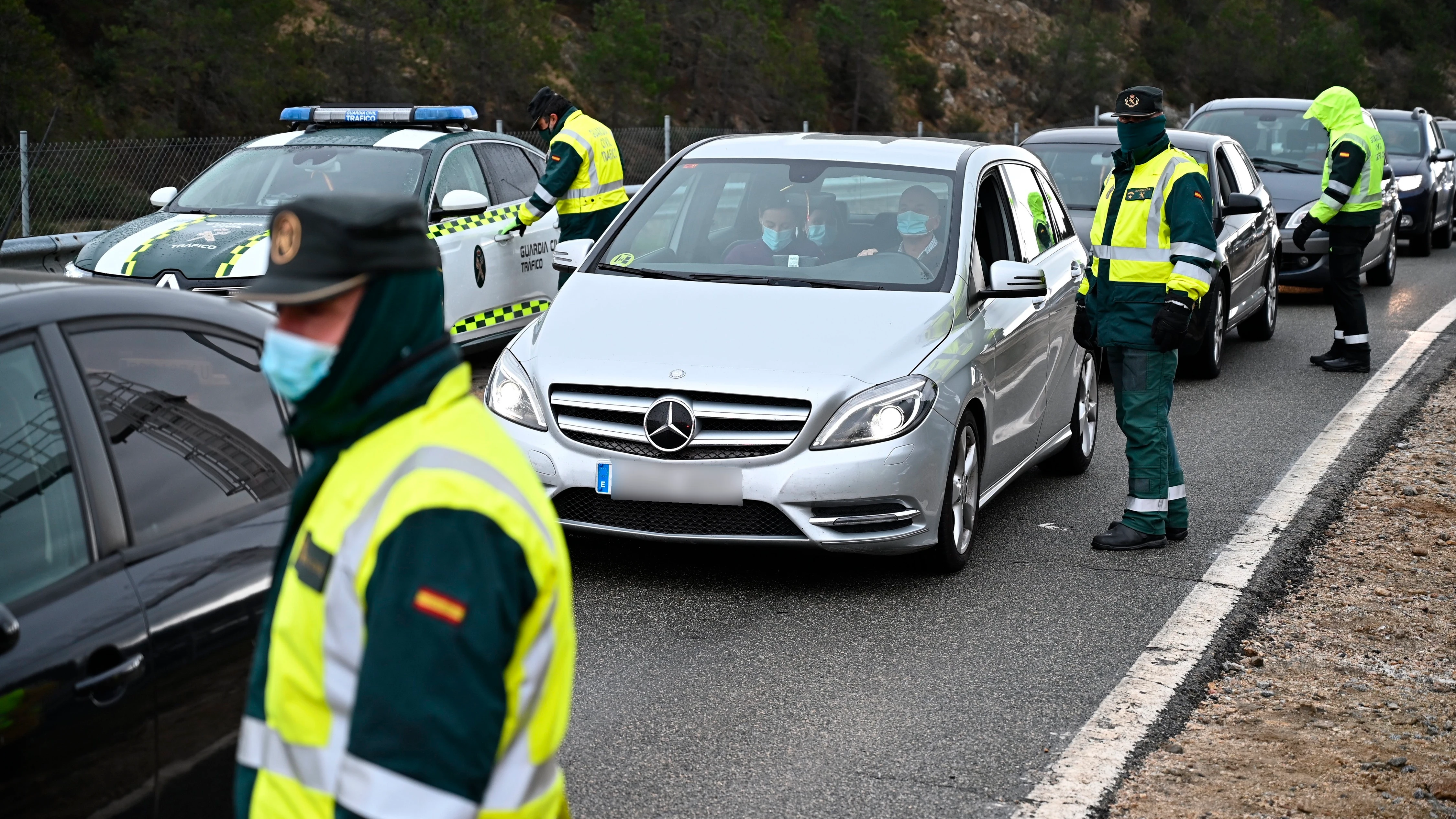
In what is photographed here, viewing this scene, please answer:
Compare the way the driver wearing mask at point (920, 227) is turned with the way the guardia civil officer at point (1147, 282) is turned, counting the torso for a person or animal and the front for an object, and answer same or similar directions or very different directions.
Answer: same or similar directions

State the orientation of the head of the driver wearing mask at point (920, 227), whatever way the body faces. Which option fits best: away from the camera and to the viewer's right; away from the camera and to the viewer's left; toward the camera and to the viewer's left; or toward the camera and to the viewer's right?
toward the camera and to the viewer's left

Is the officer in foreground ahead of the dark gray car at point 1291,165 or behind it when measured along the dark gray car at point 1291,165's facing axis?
ahead

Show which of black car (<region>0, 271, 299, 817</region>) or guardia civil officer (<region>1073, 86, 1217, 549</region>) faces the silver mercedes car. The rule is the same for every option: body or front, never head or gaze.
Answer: the guardia civil officer

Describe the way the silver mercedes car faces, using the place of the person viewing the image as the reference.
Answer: facing the viewer and to the left of the viewer

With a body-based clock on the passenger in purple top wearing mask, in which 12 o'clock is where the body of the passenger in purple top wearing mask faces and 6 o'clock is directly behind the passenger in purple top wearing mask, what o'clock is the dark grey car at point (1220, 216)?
The dark grey car is roughly at 7 o'clock from the passenger in purple top wearing mask.

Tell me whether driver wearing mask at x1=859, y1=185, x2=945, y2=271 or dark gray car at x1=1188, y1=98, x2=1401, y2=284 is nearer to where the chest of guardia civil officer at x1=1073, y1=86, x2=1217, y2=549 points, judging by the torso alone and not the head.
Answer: the driver wearing mask

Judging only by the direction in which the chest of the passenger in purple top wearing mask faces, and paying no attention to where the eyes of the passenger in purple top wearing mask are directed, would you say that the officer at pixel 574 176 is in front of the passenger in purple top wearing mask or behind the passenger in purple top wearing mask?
behind

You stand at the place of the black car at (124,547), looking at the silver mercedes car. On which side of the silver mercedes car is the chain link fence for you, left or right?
left

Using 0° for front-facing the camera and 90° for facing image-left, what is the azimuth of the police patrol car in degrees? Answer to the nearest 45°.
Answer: approximately 45°

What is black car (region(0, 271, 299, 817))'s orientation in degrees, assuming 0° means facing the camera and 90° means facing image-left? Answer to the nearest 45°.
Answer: approximately 45°

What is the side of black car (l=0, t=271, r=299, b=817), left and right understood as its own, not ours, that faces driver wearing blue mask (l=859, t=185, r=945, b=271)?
back
